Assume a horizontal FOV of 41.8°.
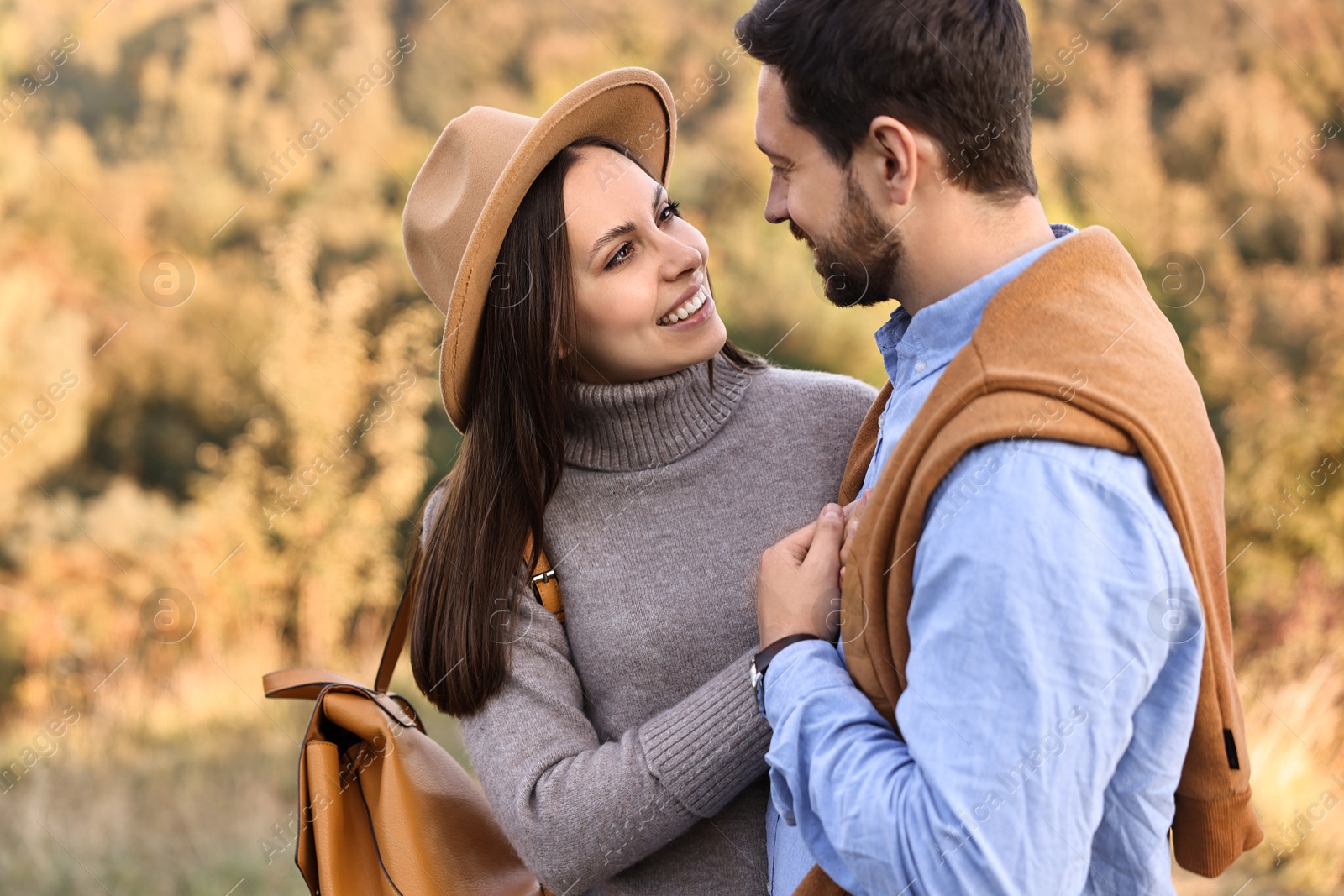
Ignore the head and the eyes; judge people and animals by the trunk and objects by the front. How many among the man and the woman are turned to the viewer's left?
1

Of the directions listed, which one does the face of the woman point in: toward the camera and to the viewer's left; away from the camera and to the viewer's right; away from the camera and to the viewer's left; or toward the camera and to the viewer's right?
toward the camera and to the viewer's right

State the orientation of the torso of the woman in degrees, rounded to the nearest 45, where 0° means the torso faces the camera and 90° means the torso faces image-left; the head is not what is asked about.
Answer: approximately 315°

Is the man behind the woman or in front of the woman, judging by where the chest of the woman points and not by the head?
in front

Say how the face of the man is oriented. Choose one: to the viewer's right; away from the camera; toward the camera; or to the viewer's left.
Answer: to the viewer's left

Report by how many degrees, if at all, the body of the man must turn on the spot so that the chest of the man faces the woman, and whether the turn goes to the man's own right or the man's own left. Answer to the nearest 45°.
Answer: approximately 45° to the man's own right

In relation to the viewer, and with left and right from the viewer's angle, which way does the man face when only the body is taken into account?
facing to the left of the viewer
